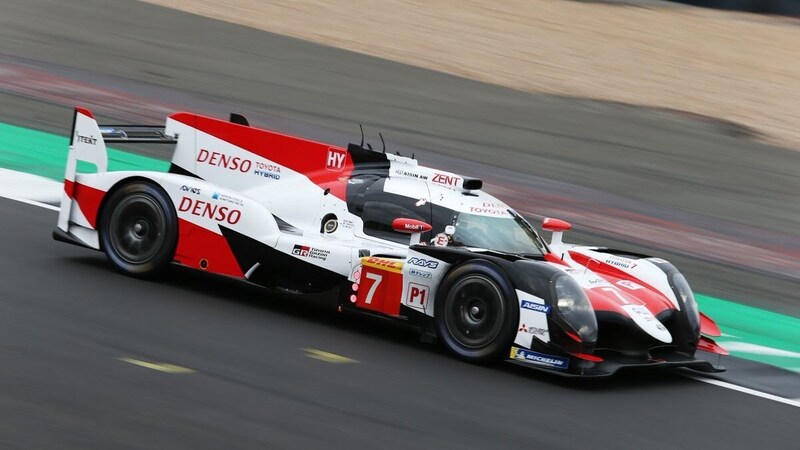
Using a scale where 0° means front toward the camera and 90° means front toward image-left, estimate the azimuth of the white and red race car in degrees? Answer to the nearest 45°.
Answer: approximately 315°
